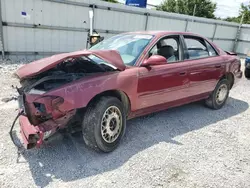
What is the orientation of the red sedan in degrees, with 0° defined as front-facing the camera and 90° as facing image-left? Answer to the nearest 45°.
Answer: approximately 45°

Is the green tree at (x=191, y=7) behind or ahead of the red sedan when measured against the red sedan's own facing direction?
behind

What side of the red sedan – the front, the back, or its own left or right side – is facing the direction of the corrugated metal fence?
right
